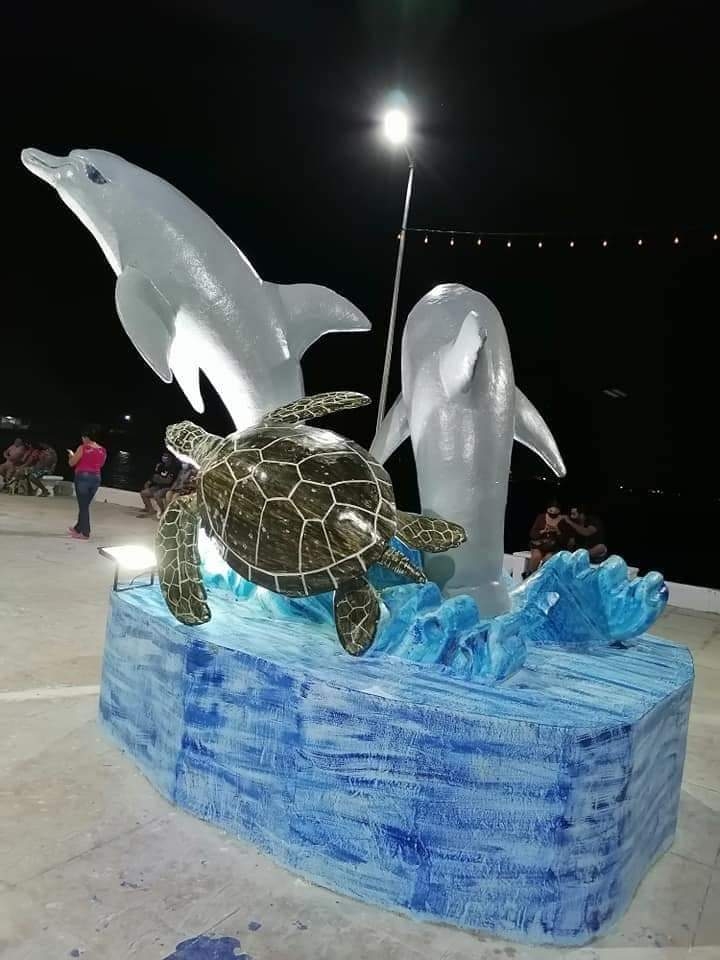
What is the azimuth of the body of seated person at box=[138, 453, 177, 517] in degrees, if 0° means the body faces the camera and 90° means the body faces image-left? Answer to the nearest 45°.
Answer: approximately 45°

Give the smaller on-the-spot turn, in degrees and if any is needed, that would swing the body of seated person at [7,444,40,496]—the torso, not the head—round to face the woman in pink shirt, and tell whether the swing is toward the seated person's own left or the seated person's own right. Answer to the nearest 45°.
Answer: approximately 45° to the seated person's own left

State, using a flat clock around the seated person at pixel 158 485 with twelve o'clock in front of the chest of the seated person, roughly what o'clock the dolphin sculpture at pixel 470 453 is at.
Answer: The dolphin sculpture is roughly at 10 o'clock from the seated person.

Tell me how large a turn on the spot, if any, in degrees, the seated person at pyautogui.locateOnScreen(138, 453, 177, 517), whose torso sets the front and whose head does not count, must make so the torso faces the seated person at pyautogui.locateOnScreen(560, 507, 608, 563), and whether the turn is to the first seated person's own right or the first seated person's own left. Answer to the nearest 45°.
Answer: approximately 90° to the first seated person's own left

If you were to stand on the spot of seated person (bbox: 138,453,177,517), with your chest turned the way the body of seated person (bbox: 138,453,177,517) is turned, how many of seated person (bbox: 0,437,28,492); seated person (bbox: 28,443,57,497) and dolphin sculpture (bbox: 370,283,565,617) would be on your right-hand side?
2

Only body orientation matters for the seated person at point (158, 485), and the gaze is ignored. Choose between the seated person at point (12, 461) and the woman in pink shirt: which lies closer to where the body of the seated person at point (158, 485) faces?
the woman in pink shirt

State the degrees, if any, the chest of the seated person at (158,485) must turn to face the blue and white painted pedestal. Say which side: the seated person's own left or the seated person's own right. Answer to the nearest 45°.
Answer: approximately 45° to the seated person's own left

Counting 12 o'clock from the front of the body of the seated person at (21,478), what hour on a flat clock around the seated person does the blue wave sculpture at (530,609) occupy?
The blue wave sculpture is roughly at 10 o'clock from the seated person.

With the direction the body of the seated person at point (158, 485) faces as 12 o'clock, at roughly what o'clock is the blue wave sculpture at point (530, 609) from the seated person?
The blue wave sculpture is roughly at 10 o'clock from the seated person.

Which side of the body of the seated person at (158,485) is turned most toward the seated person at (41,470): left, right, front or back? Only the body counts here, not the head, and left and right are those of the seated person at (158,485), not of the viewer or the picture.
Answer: right
